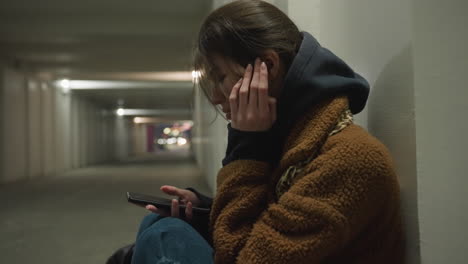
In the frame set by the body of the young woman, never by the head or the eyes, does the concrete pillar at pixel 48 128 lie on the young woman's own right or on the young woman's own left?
on the young woman's own right

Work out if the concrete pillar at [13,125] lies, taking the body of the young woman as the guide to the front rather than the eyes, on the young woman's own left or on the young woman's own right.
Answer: on the young woman's own right

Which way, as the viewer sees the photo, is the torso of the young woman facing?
to the viewer's left

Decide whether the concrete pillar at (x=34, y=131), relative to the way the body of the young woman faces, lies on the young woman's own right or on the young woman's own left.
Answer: on the young woman's own right

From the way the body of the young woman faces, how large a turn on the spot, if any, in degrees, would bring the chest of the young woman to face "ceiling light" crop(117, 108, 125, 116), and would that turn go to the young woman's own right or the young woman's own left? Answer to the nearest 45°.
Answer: approximately 90° to the young woman's own right

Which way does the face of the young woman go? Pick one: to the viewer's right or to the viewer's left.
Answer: to the viewer's left
